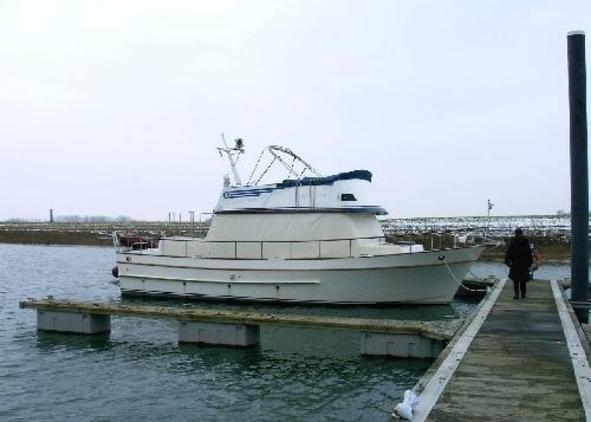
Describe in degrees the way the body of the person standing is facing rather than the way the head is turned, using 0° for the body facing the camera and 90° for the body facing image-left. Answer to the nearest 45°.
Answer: approximately 180°

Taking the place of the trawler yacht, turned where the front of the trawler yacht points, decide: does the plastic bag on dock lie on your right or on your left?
on your right

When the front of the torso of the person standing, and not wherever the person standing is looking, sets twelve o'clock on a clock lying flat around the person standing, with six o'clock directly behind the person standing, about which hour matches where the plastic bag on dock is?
The plastic bag on dock is roughly at 6 o'clock from the person standing.

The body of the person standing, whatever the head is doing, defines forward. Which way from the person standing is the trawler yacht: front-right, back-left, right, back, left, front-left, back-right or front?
front-left

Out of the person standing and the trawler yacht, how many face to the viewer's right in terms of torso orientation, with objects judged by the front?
1

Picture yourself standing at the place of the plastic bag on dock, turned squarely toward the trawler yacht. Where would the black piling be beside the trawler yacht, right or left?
right

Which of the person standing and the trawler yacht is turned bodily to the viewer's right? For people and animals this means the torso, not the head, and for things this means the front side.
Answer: the trawler yacht

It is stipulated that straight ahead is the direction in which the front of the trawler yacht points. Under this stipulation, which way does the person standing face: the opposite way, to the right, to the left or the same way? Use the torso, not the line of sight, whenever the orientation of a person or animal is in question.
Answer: to the left

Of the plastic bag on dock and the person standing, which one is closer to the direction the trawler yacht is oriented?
the person standing

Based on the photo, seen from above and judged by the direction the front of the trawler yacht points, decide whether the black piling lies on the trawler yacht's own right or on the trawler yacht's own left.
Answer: on the trawler yacht's own right

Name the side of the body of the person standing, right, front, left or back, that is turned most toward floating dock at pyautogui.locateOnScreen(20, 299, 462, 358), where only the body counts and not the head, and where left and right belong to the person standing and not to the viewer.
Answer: left

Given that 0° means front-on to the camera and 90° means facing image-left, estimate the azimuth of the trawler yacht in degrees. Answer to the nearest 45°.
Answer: approximately 270°
